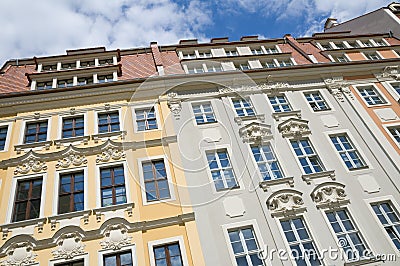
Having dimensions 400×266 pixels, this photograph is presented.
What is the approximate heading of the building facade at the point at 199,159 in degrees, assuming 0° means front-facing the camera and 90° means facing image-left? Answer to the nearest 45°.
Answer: approximately 0°
